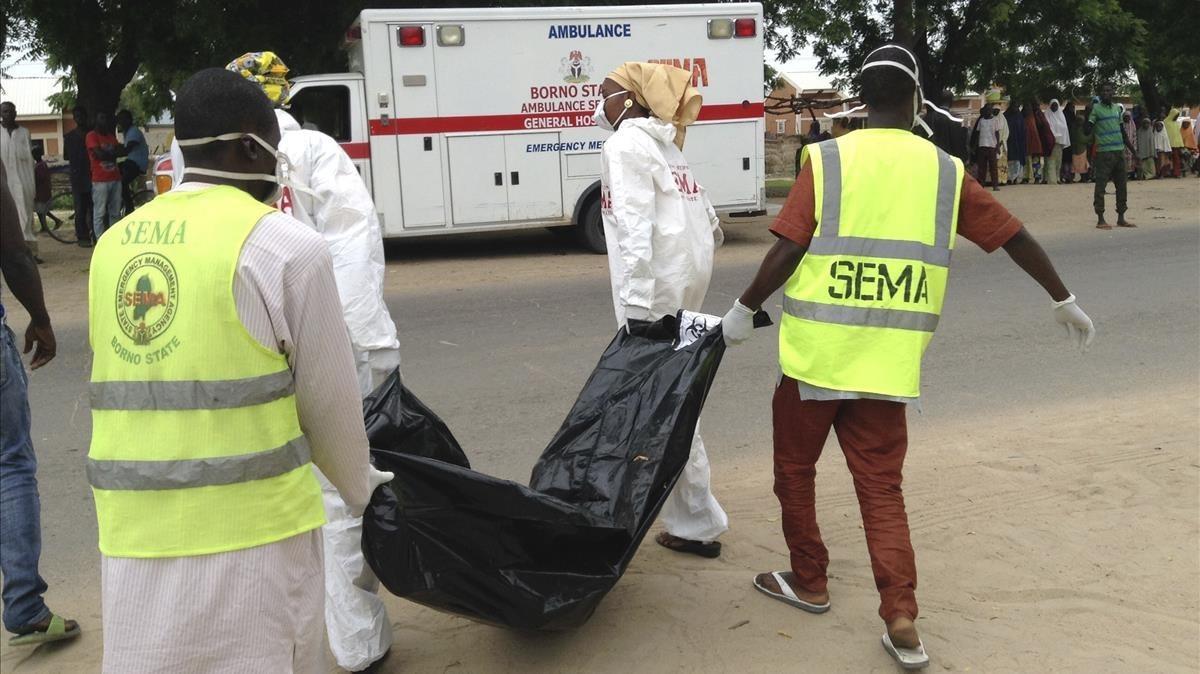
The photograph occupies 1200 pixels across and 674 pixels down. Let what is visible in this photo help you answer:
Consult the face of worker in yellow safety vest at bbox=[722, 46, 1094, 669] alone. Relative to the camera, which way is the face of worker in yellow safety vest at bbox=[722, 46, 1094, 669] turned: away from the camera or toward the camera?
away from the camera

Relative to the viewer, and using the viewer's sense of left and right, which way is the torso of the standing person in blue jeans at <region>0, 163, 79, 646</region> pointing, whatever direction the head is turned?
facing to the right of the viewer

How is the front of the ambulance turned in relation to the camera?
facing to the left of the viewer

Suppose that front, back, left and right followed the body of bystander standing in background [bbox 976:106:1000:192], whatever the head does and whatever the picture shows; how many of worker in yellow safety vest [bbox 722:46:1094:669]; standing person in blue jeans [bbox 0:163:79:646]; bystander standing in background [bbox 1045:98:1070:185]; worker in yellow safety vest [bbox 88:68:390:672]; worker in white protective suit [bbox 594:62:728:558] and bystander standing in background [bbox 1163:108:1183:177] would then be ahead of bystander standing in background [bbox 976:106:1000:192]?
4

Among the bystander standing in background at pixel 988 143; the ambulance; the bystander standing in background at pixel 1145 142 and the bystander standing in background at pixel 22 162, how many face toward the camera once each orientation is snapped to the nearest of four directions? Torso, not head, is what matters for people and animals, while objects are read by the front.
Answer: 3

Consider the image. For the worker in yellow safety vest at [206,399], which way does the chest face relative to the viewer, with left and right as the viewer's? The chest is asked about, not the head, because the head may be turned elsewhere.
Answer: facing away from the viewer and to the right of the viewer

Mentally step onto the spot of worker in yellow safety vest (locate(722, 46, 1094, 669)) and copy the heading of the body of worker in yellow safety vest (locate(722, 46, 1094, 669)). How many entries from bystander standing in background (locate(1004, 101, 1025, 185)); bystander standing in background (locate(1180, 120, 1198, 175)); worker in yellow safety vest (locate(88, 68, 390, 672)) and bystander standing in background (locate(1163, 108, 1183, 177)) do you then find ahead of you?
3

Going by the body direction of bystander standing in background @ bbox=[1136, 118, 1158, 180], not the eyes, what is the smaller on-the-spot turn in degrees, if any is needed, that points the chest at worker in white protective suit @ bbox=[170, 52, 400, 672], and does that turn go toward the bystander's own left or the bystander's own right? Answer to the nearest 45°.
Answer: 0° — they already face them

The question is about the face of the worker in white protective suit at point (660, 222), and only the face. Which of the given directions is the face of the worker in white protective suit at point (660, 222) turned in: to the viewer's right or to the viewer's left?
to the viewer's left

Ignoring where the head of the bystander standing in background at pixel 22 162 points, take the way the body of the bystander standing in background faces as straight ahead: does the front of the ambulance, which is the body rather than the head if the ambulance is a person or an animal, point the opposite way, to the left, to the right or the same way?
to the right

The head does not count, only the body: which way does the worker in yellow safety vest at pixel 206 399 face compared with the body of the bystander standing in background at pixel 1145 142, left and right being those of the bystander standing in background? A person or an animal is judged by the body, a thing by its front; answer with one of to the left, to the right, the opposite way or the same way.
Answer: the opposite way

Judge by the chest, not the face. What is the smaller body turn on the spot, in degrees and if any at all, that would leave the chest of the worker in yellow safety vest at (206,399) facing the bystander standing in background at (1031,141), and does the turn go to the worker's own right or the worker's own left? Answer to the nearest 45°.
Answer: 0° — they already face them
